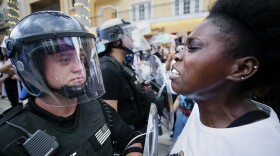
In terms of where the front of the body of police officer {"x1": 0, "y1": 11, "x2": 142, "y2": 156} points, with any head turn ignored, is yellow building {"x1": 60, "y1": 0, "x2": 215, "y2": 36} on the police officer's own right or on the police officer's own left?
on the police officer's own left

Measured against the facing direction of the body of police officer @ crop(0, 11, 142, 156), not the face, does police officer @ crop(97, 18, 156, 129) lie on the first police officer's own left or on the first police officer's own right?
on the first police officer's own left

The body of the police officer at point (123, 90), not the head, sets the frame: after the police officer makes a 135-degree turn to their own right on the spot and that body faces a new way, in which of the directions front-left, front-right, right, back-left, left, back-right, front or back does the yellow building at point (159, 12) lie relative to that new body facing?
back-right

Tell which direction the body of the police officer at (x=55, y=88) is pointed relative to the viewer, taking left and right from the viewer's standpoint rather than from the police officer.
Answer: facing the viewer and to the right of the viewer

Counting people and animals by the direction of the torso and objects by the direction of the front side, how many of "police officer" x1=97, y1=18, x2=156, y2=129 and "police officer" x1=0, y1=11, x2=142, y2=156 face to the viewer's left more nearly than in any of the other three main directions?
0

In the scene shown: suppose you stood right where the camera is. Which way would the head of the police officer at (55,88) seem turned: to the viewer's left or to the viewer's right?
to the viewer's right

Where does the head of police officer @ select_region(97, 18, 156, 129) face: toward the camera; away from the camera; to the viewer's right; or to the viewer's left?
to the viewer's right

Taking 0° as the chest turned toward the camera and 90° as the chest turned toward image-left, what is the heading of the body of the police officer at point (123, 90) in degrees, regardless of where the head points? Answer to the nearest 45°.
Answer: approximately 270°
